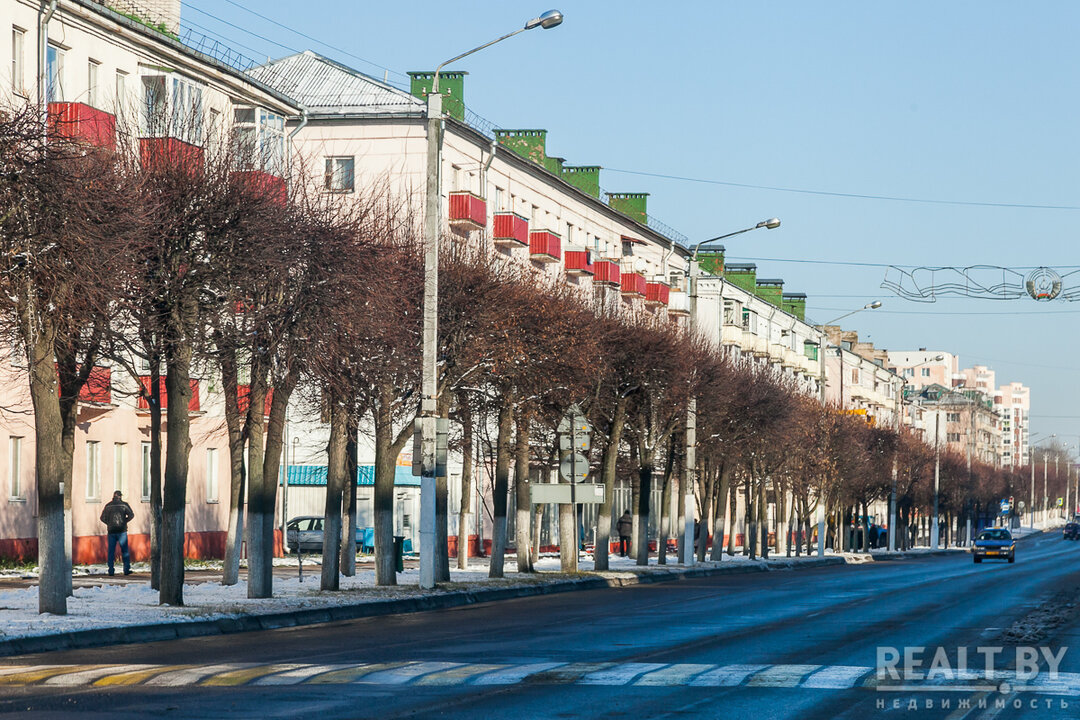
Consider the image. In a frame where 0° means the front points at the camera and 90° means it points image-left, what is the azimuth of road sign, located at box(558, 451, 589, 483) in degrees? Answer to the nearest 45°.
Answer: approximately 180°

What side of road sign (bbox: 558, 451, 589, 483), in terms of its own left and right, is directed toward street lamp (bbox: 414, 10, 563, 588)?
back

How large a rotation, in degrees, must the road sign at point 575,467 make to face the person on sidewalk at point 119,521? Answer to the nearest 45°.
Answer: approximately 90° to its left

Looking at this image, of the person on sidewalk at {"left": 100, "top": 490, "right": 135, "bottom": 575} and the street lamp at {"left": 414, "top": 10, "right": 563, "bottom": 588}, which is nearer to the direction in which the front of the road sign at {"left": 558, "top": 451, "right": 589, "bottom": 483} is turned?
the person on sidewalk
